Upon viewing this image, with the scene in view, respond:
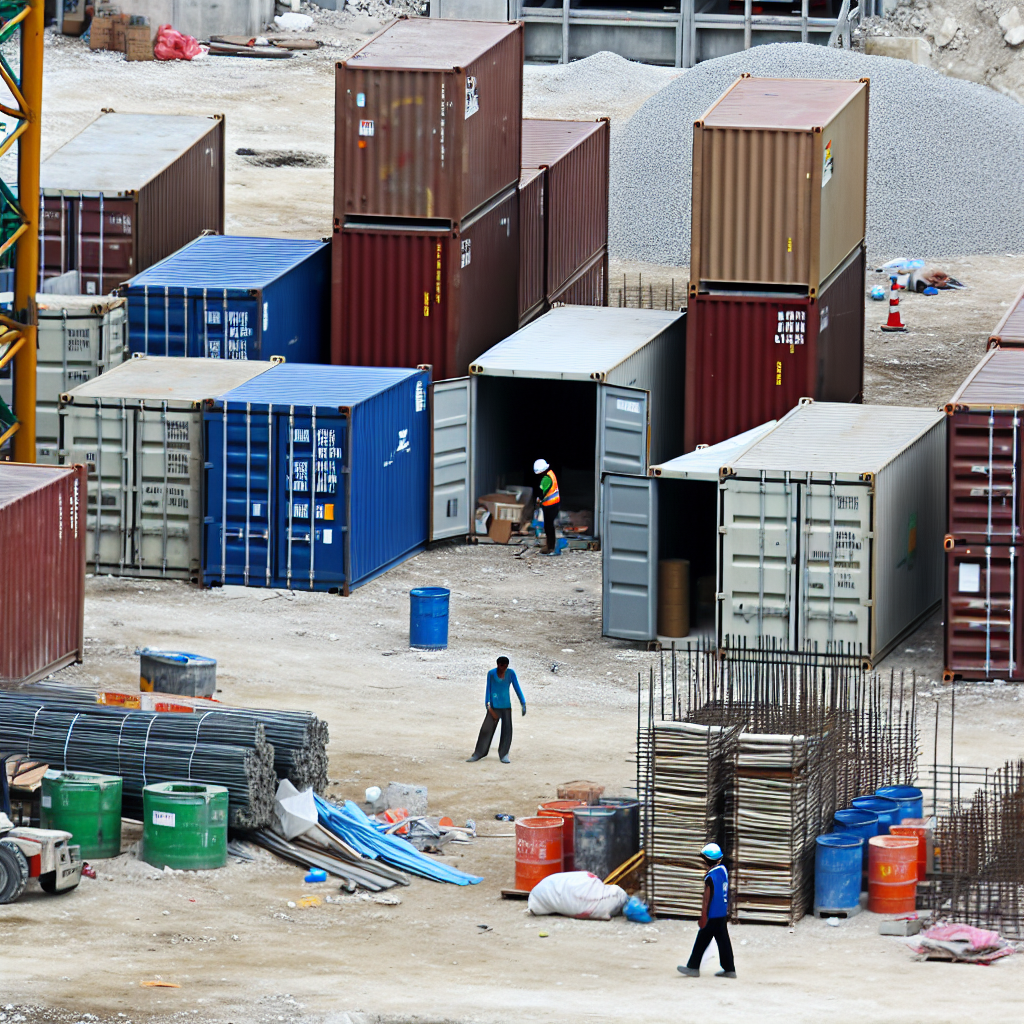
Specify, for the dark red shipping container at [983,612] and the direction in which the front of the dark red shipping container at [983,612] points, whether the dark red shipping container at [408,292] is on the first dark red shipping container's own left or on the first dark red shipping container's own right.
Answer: on the first dark red shipping container's own right

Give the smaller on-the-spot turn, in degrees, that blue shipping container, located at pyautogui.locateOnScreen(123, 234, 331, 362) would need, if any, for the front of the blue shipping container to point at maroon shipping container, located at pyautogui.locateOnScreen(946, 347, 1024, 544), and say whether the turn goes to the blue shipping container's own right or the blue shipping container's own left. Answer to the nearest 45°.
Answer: approximately 45° to the blue shipping container's own left

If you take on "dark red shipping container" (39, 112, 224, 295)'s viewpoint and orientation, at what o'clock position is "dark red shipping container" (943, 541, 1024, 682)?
"dark red shipping container" (943, 541, 1024, 682) is roughly at 11 o'clock from "dark red shipping container" (39, 112, 224, 295).

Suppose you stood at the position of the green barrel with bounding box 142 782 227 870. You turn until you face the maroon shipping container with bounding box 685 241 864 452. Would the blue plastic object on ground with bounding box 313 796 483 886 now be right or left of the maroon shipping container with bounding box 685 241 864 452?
right

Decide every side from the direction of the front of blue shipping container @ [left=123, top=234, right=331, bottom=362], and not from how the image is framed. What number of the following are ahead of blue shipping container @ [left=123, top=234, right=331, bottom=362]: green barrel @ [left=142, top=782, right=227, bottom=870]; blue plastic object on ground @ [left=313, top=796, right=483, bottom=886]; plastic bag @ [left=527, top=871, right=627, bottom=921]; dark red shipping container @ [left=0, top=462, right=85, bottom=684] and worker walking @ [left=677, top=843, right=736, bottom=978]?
5

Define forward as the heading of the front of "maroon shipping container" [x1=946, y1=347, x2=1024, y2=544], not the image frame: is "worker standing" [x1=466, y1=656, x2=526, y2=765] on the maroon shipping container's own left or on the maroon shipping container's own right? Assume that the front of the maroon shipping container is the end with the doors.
on the maroon shipping container's own right

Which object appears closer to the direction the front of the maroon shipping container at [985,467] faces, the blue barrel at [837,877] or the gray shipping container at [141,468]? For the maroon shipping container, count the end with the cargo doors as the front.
the blue barrel

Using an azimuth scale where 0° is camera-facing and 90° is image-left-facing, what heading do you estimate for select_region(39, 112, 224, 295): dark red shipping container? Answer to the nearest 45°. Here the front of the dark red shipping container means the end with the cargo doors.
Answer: approximately 0°

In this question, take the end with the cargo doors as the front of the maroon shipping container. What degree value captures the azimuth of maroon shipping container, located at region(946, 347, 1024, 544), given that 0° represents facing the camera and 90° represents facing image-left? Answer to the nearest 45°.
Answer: approximately 0°

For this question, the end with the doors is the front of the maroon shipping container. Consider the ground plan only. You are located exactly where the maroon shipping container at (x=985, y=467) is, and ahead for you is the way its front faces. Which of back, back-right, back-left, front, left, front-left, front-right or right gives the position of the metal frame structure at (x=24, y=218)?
right
